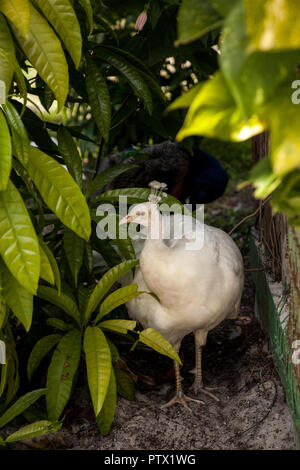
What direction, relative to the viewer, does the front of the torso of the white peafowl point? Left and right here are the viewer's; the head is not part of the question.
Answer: facing the viewer and to the left of the viewer
